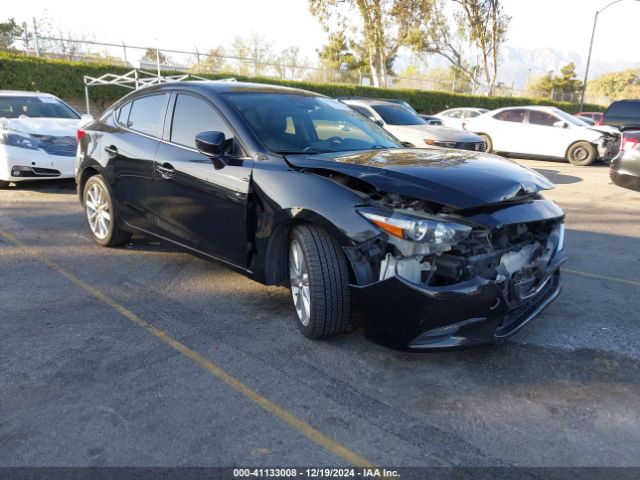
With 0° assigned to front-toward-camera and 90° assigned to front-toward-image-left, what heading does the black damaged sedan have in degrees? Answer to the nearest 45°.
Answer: approximately 315°

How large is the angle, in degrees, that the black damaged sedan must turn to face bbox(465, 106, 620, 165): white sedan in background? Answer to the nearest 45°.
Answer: approximately 90° to its left

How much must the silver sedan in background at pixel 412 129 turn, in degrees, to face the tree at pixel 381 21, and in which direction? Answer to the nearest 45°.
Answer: approximately 135° to its left

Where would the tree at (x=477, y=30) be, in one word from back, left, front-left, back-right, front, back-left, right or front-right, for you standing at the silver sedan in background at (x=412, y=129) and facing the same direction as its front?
back-left

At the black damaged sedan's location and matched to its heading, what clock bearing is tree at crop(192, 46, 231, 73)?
The tree is roughly at 7 o'clock from the black damaged sedan.

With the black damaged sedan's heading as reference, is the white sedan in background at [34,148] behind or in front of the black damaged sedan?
behind

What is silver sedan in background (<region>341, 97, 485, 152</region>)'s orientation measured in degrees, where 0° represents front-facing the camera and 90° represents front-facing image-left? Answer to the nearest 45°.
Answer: approximately 315°

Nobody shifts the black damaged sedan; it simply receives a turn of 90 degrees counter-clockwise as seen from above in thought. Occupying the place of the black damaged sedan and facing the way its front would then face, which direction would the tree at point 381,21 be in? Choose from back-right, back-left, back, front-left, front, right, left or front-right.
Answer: front-left
